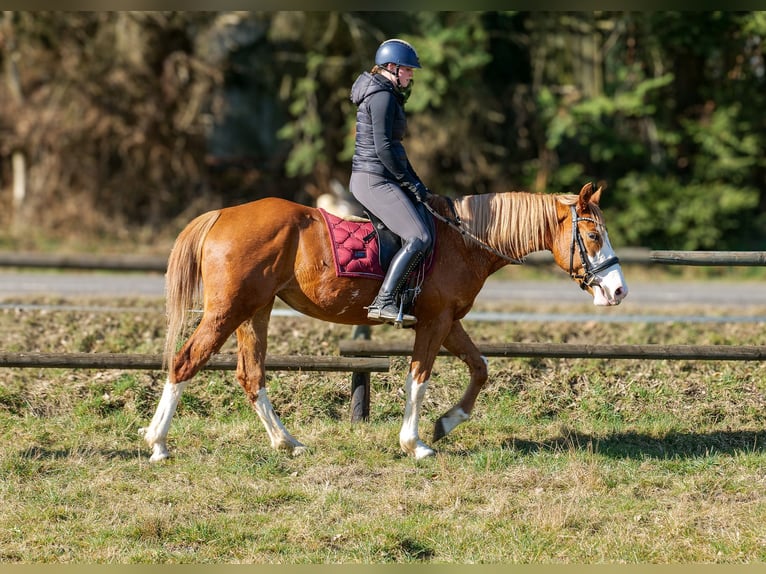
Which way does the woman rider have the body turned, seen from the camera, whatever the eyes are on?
to the viewer's right

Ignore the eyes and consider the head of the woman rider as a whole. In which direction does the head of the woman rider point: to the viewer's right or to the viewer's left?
to the viewer's right

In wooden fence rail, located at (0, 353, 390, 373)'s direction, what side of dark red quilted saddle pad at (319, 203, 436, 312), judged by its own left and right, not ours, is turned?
back

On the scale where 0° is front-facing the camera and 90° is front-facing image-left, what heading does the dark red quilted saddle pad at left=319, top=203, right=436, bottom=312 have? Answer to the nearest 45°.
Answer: approximately 270°

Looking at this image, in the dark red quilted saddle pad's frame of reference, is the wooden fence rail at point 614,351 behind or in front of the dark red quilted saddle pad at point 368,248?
in front

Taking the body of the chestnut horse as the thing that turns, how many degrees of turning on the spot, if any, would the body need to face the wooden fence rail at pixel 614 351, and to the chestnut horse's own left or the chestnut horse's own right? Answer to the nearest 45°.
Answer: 0° — it already faces it

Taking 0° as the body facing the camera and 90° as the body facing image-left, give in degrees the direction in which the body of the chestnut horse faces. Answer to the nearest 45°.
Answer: approximately 270°
